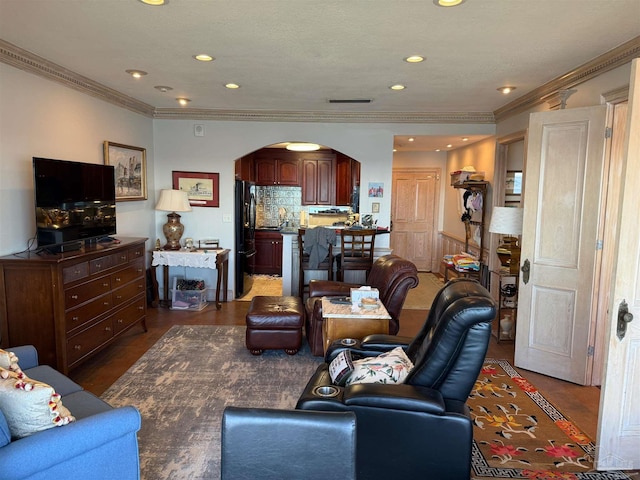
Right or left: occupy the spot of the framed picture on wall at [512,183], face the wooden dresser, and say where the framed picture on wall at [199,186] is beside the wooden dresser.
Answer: right

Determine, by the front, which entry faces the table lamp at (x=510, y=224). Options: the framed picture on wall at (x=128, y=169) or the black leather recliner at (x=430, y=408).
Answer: the framed picture on wall

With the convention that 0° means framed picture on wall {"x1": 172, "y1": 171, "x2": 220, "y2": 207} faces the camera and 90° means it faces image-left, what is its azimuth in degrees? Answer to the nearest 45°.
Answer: approximately 0°

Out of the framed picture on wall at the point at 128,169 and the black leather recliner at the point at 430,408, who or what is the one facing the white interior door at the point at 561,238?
the framed picture on wall

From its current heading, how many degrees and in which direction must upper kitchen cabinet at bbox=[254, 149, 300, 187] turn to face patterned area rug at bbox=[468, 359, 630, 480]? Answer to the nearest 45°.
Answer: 0° — it already faces it

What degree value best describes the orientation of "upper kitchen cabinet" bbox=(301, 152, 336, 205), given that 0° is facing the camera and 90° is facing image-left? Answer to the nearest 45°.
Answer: approximately 0°

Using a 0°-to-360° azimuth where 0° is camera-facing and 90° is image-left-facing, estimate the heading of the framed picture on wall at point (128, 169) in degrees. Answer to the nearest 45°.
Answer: approximately 315°
